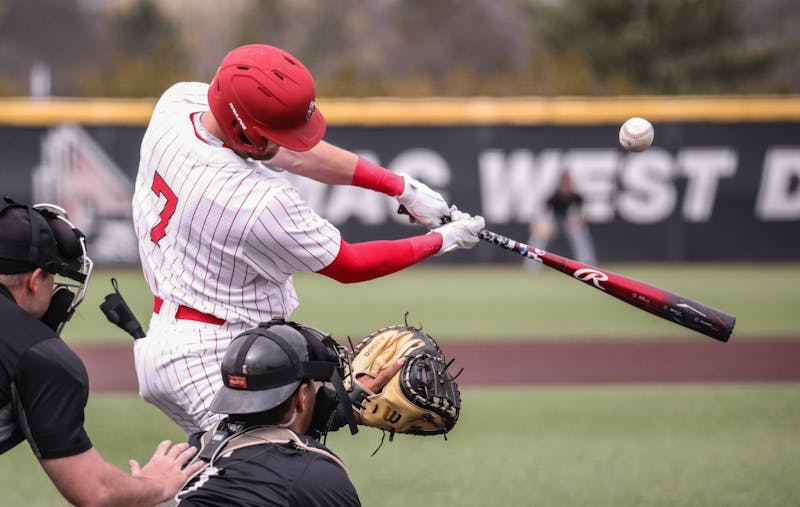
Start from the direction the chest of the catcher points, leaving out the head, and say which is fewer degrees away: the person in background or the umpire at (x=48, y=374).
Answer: the person in background

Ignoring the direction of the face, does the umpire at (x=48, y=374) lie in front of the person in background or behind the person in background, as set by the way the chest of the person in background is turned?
in front

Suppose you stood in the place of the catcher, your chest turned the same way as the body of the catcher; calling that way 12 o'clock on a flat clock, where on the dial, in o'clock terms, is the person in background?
The person in background is roughly at 11 o'clock from the catcher.

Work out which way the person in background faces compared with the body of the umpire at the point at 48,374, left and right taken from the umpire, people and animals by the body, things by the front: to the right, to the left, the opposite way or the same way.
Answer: the opposite way

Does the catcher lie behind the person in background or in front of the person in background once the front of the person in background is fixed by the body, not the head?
in front

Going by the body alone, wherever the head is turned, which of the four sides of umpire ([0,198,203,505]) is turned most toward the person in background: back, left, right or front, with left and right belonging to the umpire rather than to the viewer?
front

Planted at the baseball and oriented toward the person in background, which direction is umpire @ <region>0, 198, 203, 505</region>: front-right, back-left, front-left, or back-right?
back-left

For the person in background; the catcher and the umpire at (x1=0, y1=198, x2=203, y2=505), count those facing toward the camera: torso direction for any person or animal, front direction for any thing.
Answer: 1

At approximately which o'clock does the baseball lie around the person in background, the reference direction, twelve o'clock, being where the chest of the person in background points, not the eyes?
The baseball is roughly at 12 o'clock from the person in background.

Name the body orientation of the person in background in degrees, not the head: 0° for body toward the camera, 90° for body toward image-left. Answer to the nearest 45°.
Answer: approximately 0°

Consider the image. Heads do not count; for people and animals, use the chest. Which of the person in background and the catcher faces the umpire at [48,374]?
the person in background

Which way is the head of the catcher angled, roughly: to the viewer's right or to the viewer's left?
to the viewer's right

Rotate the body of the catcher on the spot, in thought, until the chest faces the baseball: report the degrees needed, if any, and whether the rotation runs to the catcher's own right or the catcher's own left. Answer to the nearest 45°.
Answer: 0° — they already face it

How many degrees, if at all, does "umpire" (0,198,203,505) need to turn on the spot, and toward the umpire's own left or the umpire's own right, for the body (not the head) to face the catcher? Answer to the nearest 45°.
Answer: approximately 45° to the umpire's own right

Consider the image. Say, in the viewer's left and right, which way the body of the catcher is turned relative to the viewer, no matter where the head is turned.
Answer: facing away from the viewer and to the right of the viewer

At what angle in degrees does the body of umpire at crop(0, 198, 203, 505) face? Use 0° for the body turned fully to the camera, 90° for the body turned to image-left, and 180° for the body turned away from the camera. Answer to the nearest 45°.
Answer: approximately 225°
